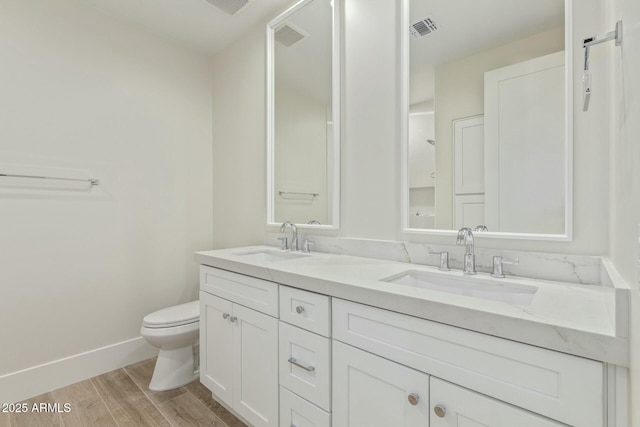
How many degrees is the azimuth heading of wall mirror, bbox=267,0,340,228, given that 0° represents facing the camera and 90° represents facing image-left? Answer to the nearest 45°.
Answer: approximately 45°

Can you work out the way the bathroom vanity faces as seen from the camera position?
facing the viewer and to the left of the viewer

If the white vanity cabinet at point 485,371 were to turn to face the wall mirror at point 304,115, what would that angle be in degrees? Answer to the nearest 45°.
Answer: approximately 90° to its right

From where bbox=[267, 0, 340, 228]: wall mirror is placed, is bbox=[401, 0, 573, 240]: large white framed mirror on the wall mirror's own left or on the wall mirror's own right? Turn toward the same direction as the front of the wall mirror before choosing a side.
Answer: on the wall mirror's own left

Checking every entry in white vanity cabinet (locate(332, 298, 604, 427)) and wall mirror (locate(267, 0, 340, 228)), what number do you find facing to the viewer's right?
0

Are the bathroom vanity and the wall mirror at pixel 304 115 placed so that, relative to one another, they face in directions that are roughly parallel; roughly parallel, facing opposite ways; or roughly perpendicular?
roughly parallel

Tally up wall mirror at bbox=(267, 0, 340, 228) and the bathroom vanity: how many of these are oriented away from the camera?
0

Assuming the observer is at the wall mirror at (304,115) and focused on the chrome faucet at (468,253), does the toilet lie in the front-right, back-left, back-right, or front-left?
back-right
